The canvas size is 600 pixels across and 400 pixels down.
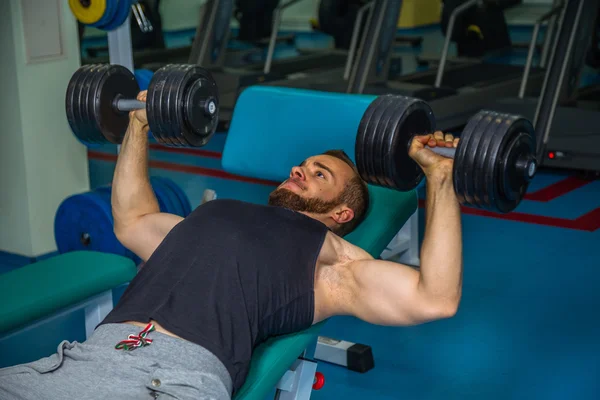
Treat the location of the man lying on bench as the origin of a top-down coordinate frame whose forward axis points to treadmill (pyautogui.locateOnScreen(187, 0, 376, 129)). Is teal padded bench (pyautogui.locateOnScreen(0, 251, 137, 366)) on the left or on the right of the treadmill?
left
